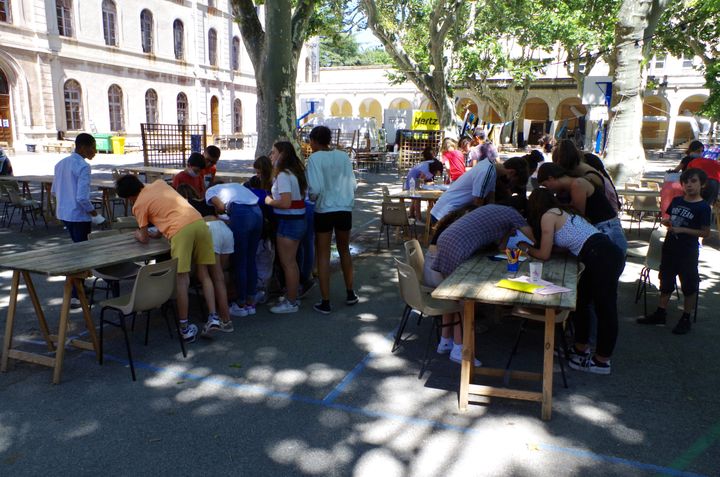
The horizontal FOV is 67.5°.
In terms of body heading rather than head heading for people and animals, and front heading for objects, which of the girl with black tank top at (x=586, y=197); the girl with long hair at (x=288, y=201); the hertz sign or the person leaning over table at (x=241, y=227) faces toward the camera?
the hertz sign

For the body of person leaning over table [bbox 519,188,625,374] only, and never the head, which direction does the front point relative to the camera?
to the viewer's left

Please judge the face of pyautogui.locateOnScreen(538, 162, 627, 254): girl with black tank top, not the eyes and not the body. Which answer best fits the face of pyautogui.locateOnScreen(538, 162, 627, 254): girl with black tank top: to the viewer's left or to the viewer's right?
to the viewer's left

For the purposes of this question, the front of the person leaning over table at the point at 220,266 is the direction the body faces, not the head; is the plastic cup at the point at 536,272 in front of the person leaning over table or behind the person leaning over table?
behind

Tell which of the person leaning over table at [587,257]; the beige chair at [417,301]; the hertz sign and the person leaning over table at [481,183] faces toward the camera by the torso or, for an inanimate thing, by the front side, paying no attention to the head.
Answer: the hertz sign

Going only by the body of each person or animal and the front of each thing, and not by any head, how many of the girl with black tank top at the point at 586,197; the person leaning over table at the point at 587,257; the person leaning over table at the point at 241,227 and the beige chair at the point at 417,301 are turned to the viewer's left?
3

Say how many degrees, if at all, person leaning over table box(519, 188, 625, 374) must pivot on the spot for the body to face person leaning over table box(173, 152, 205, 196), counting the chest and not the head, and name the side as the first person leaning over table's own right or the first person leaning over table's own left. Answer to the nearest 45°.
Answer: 0° — they already face them

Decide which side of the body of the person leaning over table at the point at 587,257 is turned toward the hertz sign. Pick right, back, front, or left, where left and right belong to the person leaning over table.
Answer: right

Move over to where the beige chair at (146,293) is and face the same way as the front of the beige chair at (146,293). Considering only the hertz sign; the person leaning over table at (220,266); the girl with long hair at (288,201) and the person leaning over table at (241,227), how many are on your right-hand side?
4

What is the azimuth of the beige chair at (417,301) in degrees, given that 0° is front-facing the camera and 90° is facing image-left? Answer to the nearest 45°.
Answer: approximately 225°

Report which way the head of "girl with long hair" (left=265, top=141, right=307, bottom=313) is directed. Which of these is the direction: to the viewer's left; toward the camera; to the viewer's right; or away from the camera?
to the viewer's left

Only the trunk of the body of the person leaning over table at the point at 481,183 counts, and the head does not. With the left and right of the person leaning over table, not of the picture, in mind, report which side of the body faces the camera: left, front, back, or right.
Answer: right

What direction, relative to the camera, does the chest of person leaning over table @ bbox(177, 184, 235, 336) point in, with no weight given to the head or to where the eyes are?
to the viewer's left

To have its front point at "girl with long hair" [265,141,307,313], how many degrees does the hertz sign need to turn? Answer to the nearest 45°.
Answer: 0° — it already faces them
